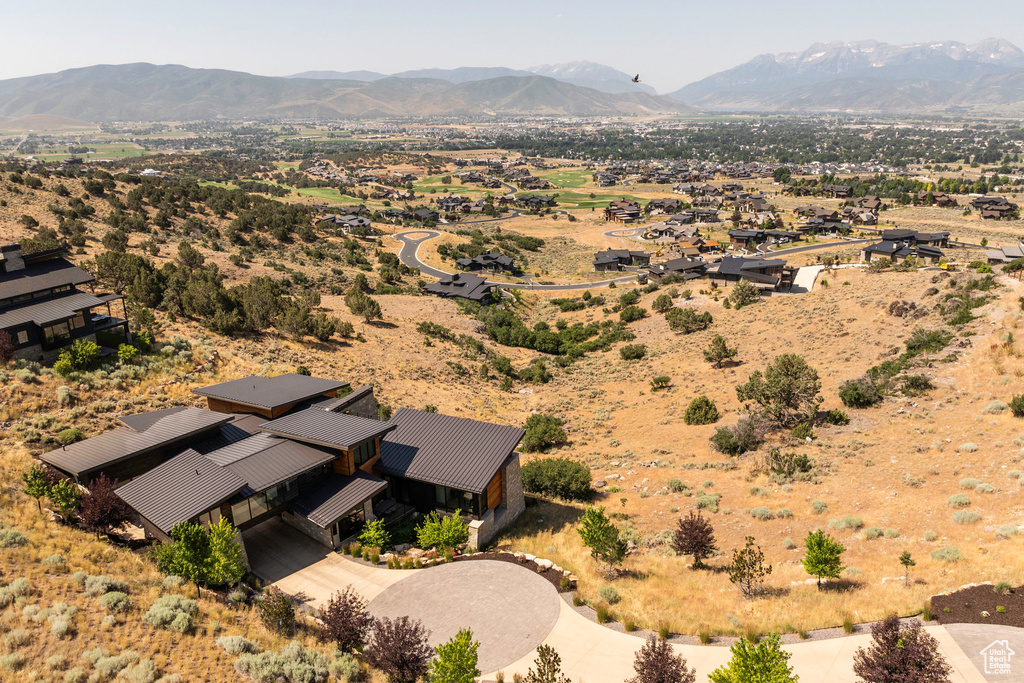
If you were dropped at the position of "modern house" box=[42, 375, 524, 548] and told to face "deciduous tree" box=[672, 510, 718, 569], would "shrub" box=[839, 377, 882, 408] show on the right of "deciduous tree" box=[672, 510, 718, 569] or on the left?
left

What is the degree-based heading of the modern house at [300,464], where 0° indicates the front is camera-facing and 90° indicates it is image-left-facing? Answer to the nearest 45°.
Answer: approximately 315°

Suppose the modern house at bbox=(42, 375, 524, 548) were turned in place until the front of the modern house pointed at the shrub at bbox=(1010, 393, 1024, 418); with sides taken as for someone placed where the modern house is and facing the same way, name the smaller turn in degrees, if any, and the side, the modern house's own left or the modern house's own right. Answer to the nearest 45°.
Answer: approximately 45° to the modern house's own left

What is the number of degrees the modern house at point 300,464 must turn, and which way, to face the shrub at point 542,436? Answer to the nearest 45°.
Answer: approximately 90° to its left

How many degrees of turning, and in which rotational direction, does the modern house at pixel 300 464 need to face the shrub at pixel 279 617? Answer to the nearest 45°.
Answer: approximately 45° to its right

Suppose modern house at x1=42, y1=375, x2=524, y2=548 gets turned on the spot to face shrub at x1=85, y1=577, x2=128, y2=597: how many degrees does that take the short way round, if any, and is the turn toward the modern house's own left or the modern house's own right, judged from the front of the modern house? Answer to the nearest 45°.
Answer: approximately 90° to the modern house's own right

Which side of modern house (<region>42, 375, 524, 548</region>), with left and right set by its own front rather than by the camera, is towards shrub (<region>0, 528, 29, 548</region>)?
right

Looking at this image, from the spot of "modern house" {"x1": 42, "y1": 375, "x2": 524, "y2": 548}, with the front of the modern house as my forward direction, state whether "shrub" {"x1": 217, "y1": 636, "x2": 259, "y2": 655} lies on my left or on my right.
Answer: on my right

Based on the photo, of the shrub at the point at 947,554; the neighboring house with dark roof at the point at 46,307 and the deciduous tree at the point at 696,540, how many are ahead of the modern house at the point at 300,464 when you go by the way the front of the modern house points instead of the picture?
2

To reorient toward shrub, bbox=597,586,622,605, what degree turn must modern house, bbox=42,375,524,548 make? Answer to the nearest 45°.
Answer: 0° — it already faces it
